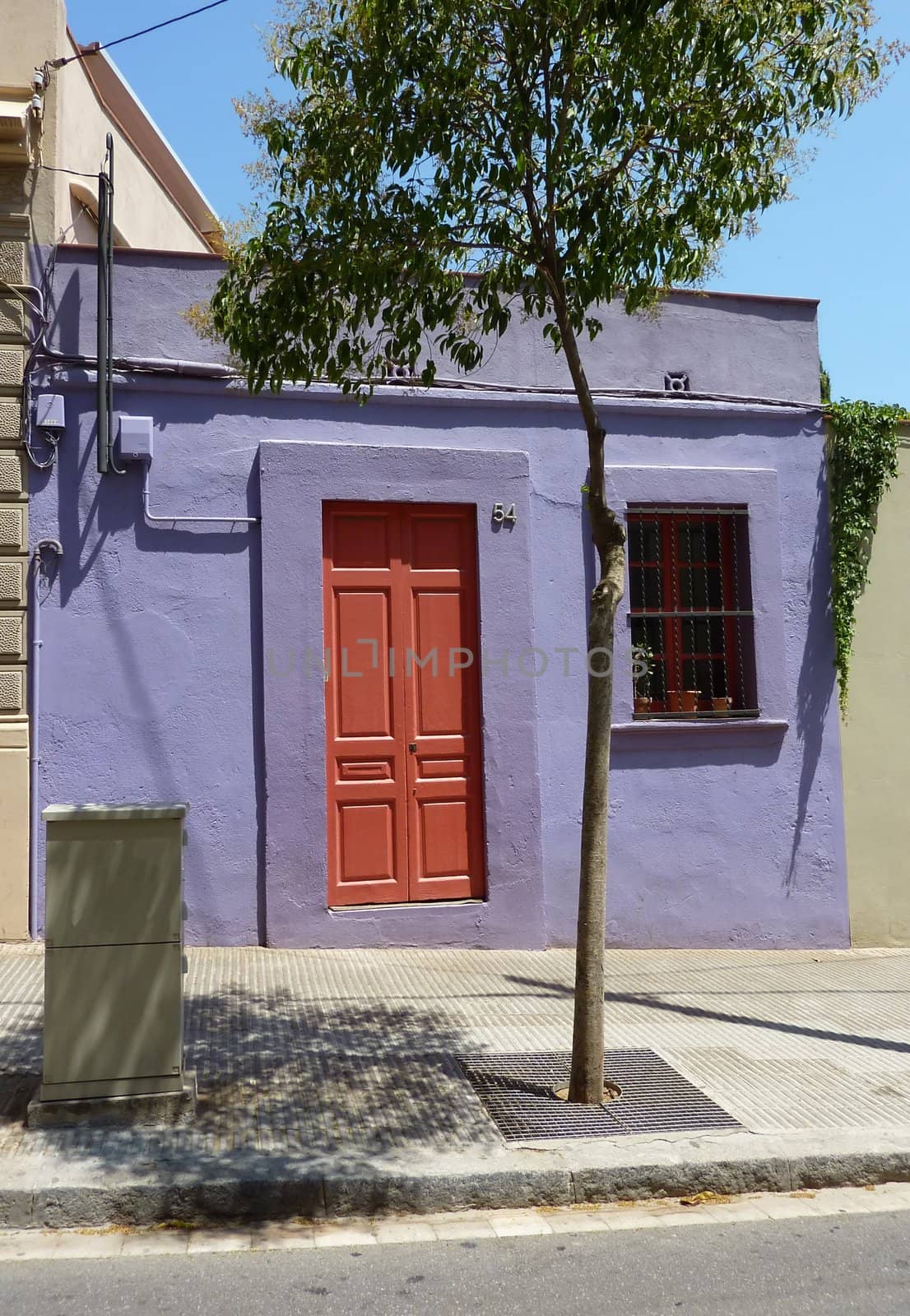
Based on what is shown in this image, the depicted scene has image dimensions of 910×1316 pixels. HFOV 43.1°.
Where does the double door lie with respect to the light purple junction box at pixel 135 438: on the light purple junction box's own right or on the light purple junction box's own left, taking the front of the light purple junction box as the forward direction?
on the light purple junction box's own left

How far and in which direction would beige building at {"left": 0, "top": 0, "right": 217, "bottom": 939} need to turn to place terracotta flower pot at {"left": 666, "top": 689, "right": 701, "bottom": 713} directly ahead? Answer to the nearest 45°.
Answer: approximately 90° to its left

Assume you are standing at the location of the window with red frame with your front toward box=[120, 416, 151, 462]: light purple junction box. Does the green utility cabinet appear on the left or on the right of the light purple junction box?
left

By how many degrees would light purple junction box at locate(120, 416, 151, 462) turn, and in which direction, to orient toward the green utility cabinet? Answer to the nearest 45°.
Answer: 0° — it already faces it

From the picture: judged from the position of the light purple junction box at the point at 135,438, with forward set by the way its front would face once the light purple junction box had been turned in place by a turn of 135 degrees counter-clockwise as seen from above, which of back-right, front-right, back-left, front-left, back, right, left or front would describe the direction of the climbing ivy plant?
front-right

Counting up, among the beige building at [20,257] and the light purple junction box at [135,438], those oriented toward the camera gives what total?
2

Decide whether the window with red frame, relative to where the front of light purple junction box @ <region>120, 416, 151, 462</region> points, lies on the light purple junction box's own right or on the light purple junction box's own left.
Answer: on the light purple junction box's own left

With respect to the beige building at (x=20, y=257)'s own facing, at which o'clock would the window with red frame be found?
The window with red frame is roughly at 9 o'clock from the beige building.

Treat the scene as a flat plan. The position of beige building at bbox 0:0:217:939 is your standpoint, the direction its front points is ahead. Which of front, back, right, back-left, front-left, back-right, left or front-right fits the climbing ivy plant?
left

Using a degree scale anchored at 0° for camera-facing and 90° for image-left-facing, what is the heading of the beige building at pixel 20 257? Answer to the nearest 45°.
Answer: approximately 0°

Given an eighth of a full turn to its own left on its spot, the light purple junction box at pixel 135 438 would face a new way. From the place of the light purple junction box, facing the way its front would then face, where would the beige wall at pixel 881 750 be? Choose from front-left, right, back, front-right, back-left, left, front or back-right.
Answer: front-left

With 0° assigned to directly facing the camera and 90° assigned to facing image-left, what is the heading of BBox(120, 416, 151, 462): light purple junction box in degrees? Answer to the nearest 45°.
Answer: approximately 0°
